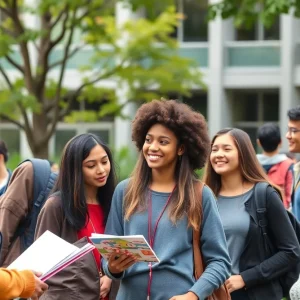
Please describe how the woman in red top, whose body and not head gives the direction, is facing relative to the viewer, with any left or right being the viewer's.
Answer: facing the viewer and to the right of the viewer

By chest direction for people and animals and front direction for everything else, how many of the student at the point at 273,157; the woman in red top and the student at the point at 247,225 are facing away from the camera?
1

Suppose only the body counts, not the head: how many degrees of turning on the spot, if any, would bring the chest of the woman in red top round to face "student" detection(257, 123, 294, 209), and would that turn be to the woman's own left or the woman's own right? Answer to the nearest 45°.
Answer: approximately 90° to the woman's own left

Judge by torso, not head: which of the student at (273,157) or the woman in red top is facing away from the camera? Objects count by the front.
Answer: the student

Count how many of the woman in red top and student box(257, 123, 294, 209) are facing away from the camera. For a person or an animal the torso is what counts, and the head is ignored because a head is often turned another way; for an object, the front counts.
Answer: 1

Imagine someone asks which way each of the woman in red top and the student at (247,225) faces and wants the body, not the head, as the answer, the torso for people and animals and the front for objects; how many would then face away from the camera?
0

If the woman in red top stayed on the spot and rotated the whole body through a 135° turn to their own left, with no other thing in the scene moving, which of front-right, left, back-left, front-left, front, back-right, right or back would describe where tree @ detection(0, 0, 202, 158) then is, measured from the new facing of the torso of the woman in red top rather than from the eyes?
front

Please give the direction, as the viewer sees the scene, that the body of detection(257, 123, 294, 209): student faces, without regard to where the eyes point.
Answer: away from the camera

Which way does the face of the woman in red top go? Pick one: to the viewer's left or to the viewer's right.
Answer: to the viewer's right

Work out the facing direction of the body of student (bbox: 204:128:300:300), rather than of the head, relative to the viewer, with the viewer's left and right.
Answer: facing the viewer and to the left of the viewer

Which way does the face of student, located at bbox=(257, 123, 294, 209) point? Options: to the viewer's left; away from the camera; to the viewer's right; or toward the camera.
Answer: away from the camera

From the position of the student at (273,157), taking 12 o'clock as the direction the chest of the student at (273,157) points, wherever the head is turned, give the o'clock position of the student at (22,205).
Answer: the student at (22,205) is roughly at 7 o'clock from the student at (273,157).

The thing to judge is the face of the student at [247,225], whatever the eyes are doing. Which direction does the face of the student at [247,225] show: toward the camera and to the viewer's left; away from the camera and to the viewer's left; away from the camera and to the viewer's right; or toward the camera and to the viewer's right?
toward the camera and to the viewer's left
